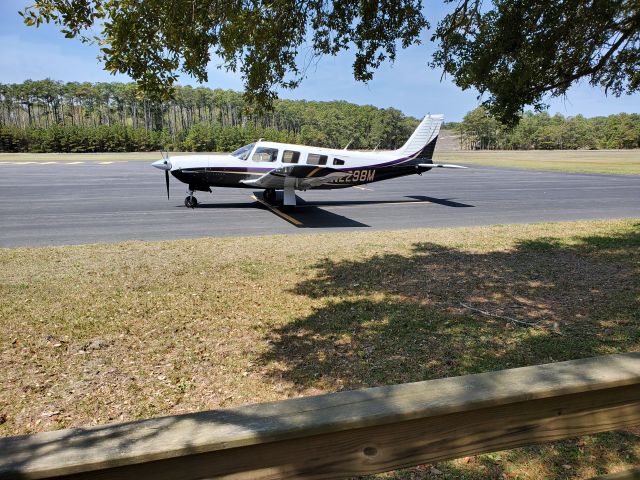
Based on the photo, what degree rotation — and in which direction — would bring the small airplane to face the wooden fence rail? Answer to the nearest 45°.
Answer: approximately 90° to its left

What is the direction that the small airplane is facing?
to the viewer's left
